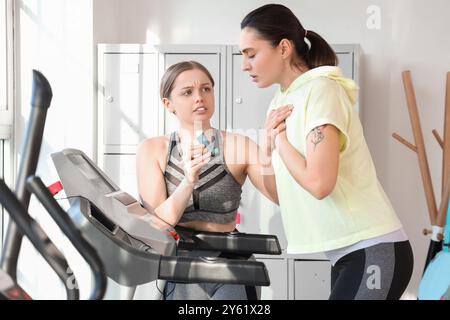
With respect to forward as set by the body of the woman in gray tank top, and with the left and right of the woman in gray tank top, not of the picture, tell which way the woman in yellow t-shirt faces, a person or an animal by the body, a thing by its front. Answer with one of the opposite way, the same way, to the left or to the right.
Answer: to the right

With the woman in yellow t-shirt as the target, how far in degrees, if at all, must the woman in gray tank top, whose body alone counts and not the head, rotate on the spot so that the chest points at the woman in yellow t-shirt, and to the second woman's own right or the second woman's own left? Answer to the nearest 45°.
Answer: approximately 45° to the second woman's own left

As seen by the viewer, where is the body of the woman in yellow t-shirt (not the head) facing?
to the viewer's left

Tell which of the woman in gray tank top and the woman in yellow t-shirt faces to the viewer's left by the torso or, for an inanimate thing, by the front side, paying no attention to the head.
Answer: the woman in yellow t-shirt

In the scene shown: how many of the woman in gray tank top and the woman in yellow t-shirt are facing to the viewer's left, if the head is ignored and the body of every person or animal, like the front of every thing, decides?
1

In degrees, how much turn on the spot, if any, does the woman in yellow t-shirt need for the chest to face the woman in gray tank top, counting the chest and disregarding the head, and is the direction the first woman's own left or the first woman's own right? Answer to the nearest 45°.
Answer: approximately 45° to the first woman's own right
